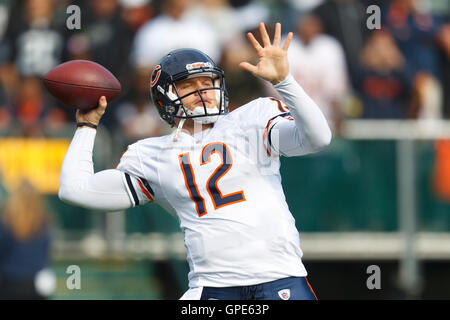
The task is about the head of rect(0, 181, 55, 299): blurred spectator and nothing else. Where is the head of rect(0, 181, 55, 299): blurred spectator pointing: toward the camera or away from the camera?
away from the camera

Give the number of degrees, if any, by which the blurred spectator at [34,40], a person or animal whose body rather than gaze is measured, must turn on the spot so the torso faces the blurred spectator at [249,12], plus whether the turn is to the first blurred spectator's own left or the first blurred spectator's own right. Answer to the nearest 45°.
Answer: approximately 90° to the first blurred spectator's own left

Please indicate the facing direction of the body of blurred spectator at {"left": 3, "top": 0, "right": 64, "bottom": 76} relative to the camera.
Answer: toward the camera

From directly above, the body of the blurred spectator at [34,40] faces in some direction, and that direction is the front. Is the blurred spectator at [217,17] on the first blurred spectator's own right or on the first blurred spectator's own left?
on the first blurred spectator's own left

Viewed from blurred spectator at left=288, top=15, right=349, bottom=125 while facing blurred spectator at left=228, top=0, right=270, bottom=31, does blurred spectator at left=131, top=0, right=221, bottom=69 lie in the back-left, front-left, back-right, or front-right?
front-left

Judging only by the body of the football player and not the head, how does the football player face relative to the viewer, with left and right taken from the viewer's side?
facing the viewer

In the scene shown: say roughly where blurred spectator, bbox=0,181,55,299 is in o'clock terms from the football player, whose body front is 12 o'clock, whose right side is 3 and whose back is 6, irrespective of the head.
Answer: The blurred spectator is roughly at 5 o'clock from the football player.

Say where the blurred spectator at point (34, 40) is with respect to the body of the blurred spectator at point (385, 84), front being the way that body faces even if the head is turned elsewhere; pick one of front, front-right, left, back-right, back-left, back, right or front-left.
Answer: right

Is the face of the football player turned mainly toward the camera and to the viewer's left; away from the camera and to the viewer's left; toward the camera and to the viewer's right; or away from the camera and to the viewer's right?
toward the camera and to the viewer's right

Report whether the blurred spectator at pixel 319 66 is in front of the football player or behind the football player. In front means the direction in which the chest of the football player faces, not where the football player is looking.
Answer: behind

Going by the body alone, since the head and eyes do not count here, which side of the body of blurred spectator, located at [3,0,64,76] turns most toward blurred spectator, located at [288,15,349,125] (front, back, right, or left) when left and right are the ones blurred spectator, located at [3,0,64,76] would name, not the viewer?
left

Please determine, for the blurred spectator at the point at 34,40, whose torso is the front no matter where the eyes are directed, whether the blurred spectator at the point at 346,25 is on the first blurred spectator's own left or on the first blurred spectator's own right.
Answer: on the first blurred spectator's own left

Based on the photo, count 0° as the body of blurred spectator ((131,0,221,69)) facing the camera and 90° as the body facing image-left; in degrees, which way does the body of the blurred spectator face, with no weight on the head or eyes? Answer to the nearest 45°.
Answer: approximately 0°

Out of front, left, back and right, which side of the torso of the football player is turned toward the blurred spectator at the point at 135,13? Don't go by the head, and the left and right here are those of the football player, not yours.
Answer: back

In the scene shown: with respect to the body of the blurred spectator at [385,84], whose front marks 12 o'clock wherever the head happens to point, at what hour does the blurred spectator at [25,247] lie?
the blurred spectator at [25,247] is roughly at 2 o'clock from the blurred spectator at [385,84].
